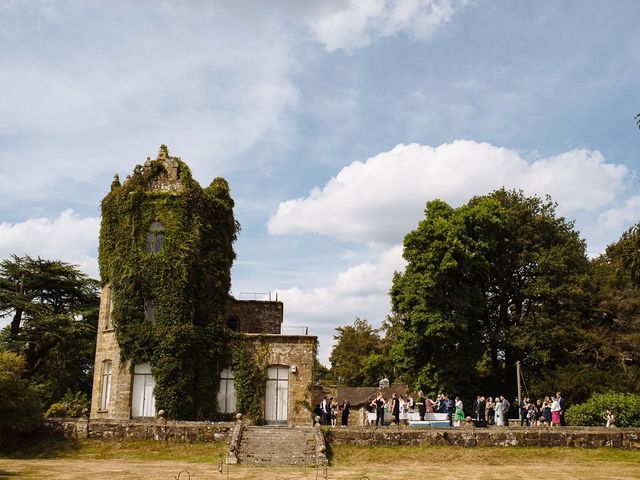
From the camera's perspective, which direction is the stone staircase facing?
toward the camera

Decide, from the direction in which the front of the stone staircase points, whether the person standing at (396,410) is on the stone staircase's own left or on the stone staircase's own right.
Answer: on the stone staircase's own left

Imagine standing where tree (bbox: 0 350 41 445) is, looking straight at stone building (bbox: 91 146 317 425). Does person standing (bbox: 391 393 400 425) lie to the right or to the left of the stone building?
right

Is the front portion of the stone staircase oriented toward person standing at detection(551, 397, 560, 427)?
no

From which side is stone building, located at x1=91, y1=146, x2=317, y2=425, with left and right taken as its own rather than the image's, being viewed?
front

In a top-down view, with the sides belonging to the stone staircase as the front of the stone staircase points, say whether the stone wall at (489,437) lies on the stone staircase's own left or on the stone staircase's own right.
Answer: on the stone staircase's own left

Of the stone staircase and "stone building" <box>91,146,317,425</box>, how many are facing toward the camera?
2

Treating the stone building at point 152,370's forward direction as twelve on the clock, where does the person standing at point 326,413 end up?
The person standing is roughly at 10 o'clock from the stone building.

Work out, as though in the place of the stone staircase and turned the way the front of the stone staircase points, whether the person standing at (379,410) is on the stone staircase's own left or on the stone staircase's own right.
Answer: on the stone staircase's own left

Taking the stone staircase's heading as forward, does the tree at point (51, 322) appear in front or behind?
behind

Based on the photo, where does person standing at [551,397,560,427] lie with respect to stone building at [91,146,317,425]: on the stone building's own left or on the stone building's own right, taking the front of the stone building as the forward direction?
on the stone building's own left

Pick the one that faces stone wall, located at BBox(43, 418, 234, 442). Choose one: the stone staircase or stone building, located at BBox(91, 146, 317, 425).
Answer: the stone building

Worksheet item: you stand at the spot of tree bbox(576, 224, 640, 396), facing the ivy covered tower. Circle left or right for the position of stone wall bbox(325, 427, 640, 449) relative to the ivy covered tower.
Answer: left

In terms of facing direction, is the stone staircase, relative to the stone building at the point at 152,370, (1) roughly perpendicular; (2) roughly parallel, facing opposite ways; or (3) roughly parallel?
roughly parallel

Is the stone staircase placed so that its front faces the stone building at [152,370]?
no

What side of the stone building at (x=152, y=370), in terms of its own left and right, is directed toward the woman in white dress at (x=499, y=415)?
left
